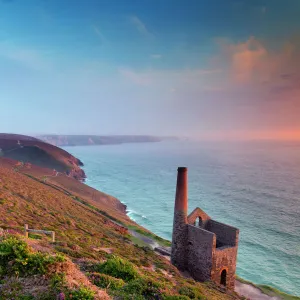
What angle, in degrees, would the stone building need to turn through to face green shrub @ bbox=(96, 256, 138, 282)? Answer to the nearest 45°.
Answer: approximately 45° to its right

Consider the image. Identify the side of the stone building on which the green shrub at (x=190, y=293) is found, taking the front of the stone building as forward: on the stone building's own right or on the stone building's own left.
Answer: on the stone building's own right

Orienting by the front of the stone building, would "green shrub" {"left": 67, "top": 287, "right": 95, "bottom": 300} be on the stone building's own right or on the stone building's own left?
on the stone building's own right

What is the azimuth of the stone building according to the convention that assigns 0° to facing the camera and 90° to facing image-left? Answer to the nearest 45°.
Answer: approximately 315°

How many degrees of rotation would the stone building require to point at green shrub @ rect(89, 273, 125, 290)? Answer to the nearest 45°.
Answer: approximately 45° to its right

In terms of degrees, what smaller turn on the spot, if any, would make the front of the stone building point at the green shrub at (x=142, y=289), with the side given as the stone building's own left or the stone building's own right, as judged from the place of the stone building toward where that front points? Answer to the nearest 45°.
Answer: approximately 45° to the stone building's own right

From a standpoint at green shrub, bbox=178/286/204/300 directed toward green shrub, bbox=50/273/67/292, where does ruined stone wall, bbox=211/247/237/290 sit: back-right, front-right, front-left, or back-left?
back-right
